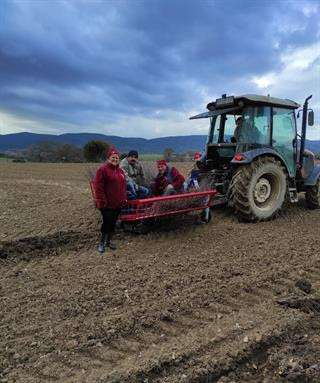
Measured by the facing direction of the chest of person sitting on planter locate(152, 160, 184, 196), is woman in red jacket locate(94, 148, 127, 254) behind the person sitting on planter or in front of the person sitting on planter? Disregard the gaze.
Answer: in front

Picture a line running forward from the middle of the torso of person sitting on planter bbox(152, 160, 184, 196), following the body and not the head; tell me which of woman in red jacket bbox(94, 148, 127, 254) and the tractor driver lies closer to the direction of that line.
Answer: the woman in red jacket

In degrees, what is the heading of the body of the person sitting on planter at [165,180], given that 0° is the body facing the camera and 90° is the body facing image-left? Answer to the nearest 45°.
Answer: approximately 45°

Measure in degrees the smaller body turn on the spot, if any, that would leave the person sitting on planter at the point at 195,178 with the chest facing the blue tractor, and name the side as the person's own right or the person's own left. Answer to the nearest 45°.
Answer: approximately 135° to the person's own left

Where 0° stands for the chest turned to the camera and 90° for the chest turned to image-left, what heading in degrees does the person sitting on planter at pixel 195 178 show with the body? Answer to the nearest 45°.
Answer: approximately 45°
